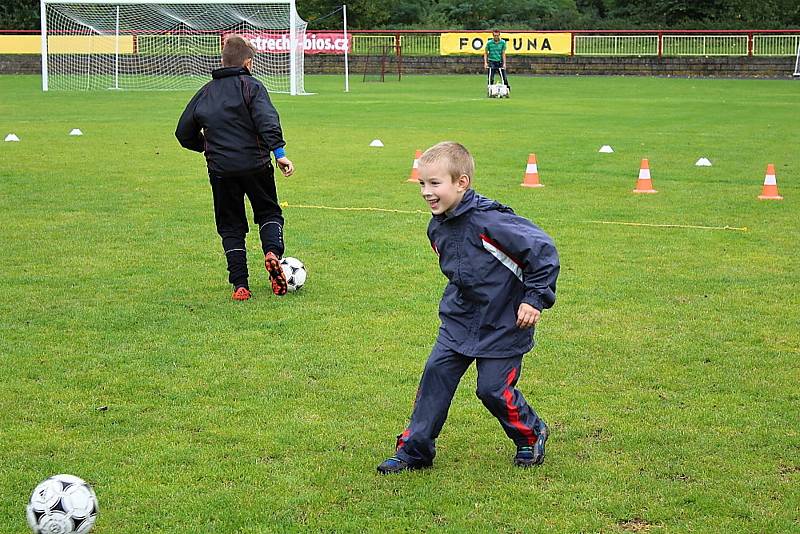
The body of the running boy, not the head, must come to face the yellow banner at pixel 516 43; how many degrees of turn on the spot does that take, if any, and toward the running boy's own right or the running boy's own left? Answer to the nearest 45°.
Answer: approximately 135° to the running boy's own right

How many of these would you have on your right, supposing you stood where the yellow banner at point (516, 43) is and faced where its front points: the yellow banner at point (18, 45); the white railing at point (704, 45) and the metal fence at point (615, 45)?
1

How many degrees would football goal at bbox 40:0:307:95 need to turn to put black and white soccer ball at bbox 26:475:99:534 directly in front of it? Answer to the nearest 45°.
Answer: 0° — it already faces it

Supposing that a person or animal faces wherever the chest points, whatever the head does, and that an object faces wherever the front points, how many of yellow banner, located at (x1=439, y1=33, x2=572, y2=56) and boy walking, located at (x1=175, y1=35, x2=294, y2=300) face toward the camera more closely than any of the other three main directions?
1

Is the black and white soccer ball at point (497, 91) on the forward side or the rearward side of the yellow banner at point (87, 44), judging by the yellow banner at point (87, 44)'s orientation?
on the forward side

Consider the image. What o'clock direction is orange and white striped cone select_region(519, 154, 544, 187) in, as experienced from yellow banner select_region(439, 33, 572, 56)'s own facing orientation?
The orange and white striped cone is roughly at 12 o'clock from the yellow banner.

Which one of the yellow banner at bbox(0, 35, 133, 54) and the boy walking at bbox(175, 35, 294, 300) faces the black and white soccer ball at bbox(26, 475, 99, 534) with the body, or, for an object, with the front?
the yellow banner

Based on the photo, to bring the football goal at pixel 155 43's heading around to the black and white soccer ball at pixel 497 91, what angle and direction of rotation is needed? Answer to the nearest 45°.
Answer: approximately 45° to its left

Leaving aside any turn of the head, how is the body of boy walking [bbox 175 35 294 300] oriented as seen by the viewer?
away from the camera

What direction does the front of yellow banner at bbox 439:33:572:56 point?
toward the camera

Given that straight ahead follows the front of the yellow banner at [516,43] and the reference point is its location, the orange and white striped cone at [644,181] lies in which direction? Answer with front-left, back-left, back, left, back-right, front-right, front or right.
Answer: front

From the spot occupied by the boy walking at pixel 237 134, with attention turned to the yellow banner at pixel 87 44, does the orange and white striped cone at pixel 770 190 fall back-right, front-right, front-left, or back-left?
front-right

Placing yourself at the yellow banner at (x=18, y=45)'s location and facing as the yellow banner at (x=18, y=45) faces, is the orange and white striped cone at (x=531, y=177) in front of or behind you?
in front

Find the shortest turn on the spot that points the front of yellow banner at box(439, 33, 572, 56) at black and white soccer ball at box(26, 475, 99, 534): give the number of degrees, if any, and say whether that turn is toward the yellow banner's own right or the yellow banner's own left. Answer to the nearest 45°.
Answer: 0° — it already faces it

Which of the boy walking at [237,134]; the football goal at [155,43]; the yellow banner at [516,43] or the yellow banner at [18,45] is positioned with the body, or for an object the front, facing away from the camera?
the boy walking

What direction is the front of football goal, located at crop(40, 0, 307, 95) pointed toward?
toward the camera

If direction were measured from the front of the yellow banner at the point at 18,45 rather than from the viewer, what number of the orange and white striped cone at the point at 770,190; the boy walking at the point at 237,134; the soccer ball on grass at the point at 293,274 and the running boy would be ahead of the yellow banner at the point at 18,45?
4

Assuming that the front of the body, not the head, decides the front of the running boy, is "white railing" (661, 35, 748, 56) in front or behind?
behind
